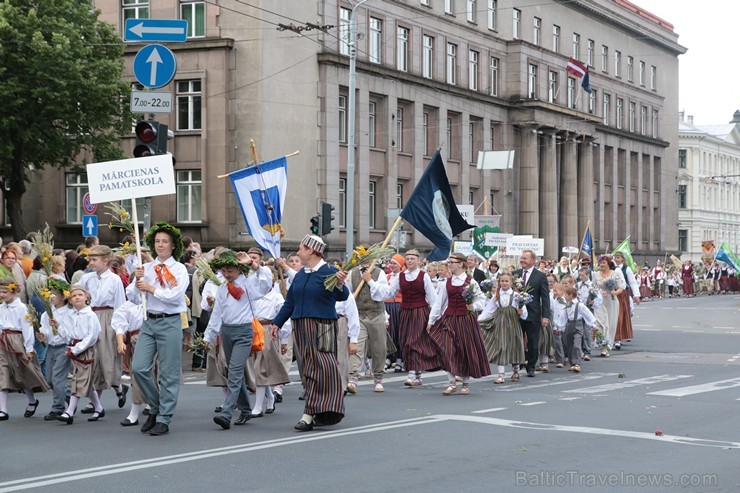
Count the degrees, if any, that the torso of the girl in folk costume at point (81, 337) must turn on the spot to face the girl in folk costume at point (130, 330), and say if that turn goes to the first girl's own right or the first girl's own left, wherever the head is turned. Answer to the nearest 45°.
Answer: approximately 90° to the first girl's own left

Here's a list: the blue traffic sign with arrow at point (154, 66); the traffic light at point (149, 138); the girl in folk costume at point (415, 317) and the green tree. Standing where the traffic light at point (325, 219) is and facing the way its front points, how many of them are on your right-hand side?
3

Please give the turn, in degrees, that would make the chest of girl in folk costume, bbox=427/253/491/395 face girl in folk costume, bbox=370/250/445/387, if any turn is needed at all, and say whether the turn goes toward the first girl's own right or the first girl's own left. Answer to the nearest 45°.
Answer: approximately 90° to the first girl's own right

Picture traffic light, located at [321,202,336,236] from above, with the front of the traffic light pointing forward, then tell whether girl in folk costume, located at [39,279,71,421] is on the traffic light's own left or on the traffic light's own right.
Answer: on the traffic light's own right

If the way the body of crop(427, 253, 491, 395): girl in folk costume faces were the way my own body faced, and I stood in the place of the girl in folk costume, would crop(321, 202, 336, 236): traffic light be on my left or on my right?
on my right

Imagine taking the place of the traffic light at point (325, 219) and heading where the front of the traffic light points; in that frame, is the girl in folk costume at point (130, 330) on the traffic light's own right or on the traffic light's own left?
on the traffic light's own right

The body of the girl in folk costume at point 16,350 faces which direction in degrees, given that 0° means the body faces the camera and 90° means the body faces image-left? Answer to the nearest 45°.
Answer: approximately 45°

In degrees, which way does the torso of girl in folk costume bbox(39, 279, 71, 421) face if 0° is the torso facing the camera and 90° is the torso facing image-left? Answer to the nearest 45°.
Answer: approximately 45°
